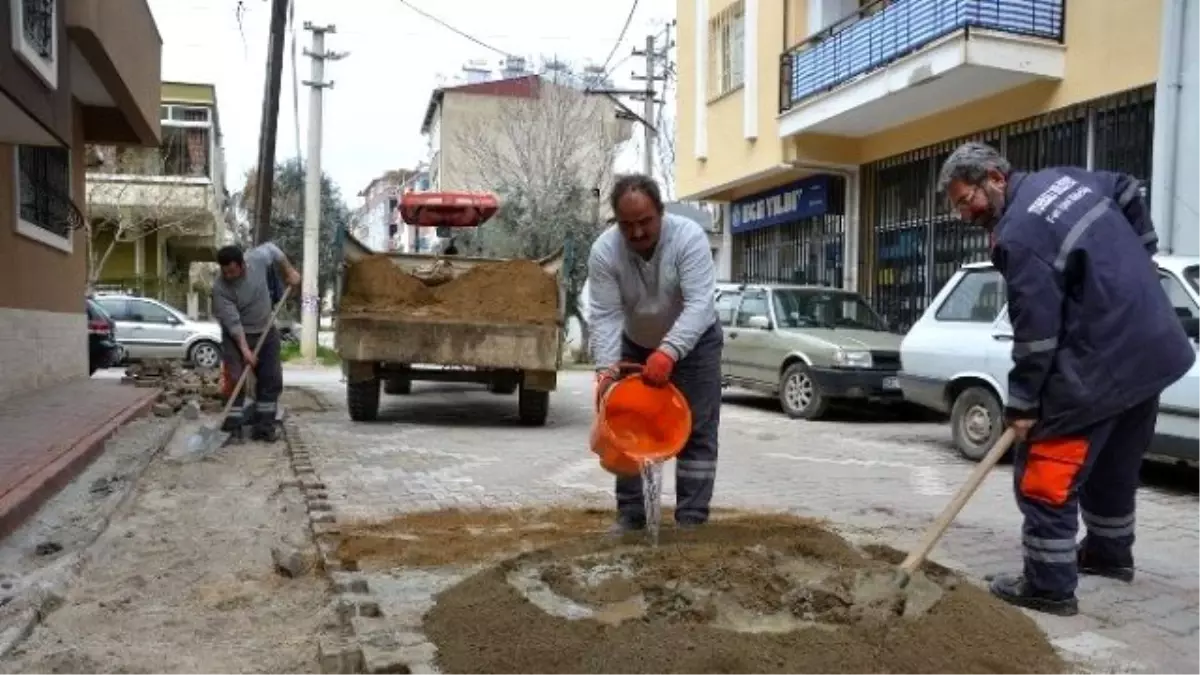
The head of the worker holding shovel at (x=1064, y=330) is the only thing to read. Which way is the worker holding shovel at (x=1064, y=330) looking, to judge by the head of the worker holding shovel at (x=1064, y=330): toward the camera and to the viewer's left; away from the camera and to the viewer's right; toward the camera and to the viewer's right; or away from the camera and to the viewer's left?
toward the camera and to the viewer's left

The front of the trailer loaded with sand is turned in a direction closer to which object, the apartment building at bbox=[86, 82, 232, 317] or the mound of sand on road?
the apartment building

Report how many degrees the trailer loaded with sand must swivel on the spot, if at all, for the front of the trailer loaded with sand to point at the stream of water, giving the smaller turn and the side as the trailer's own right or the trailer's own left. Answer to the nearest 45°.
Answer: approximately 180°

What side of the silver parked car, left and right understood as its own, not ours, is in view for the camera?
right

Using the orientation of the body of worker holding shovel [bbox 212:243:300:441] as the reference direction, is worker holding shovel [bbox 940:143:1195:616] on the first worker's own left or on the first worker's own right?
on the first worker's own left

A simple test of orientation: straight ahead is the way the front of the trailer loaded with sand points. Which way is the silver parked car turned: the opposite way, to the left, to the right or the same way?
to the right

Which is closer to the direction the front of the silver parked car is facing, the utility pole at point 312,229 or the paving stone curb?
the utility pole

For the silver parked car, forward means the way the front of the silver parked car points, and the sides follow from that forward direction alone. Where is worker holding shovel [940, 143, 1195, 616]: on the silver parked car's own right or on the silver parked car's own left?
on the silver parked car's own right

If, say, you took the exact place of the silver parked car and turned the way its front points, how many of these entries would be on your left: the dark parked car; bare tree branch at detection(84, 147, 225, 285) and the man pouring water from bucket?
1

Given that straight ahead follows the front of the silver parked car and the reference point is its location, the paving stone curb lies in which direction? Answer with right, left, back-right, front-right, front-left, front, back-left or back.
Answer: right

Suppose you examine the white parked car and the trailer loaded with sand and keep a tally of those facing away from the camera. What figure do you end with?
1

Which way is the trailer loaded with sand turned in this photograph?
away from the camera

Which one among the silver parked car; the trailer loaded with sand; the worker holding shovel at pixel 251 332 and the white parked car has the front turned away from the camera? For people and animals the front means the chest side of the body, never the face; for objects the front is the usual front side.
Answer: the trailer loaded with sand
